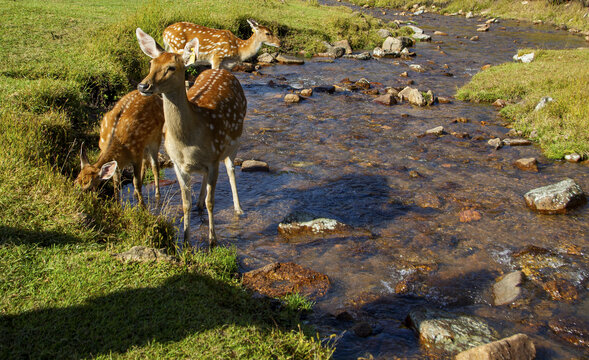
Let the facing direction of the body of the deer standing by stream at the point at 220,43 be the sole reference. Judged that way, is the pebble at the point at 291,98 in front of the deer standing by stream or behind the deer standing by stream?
in front

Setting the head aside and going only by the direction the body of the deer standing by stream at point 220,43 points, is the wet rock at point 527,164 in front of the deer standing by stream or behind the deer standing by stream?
in front

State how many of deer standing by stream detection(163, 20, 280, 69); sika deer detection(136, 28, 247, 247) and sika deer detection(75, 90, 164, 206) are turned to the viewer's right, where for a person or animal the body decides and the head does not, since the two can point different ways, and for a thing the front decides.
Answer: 1

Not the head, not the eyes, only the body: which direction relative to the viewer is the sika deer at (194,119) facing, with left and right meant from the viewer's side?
facing the viewer and to the left of the viewer

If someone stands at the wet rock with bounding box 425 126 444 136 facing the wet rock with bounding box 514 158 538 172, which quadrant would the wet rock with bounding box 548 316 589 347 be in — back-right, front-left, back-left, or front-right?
front-right

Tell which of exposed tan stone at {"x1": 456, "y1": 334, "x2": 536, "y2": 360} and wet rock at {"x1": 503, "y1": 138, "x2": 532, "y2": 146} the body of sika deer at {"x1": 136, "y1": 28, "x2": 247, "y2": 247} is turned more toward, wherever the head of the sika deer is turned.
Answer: the exposed tan stone

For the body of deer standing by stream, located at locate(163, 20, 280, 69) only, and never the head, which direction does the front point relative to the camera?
to the viewer's right

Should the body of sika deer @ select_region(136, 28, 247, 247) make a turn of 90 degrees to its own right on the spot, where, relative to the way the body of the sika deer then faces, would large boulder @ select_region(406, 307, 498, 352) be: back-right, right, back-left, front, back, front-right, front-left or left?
back

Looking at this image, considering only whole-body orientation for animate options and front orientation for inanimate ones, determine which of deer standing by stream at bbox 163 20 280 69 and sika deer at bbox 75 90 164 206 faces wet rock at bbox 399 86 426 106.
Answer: the deer standing by stream

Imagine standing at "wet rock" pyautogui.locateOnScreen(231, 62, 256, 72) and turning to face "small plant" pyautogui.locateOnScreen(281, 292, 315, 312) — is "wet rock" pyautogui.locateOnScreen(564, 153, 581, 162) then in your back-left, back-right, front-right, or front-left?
front-left

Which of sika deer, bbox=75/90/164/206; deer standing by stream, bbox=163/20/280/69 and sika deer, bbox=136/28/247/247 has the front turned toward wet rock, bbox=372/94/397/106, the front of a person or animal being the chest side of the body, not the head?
the deer standing by stream

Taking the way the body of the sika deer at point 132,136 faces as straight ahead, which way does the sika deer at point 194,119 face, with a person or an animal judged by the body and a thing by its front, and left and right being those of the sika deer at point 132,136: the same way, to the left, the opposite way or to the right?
the same way

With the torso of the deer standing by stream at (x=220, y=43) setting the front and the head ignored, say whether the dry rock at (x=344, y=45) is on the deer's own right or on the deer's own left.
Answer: on the deer's own left

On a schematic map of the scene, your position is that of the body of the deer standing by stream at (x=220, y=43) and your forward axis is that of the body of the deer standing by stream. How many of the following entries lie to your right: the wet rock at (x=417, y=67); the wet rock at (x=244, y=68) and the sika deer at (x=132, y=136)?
1

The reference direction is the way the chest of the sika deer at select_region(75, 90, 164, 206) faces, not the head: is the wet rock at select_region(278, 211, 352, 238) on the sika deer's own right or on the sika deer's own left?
on the sika deer's own left

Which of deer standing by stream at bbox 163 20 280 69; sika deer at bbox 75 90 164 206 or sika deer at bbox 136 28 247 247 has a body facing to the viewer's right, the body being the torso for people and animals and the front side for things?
the deer standing by stream
